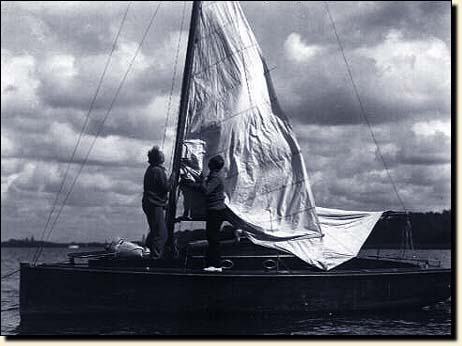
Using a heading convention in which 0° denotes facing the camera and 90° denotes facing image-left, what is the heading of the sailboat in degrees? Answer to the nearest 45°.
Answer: approximately 90°
